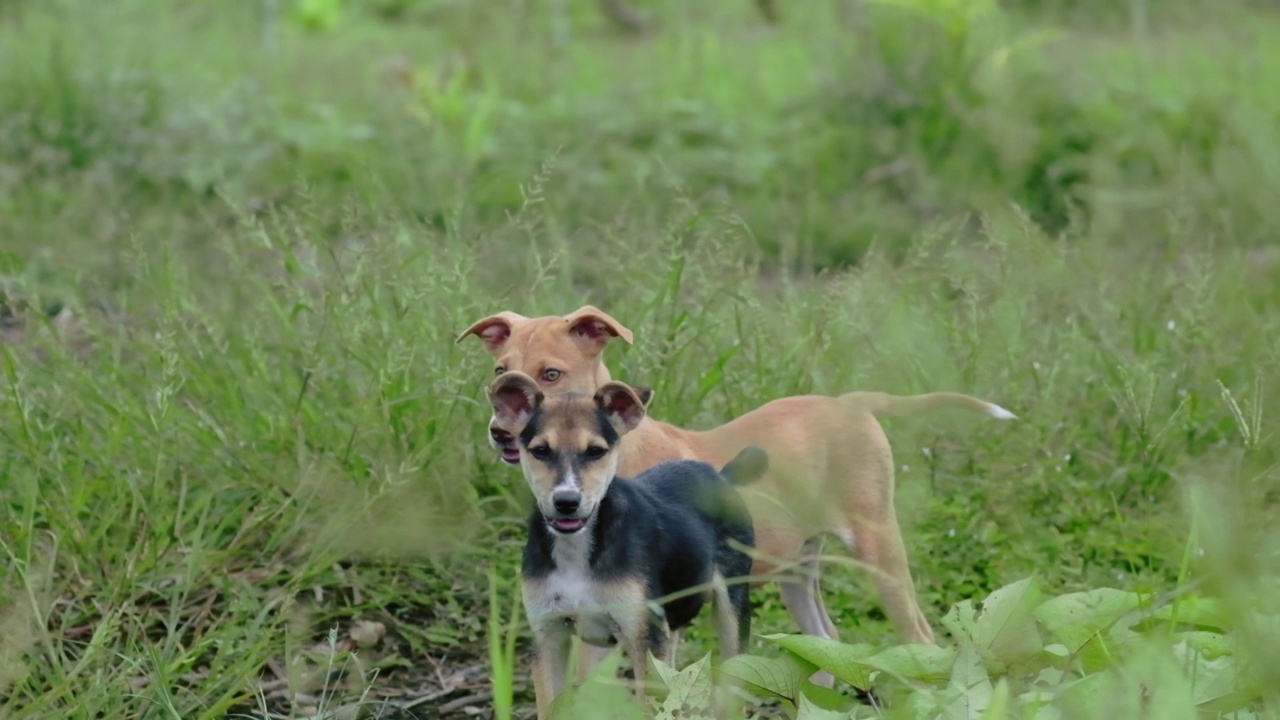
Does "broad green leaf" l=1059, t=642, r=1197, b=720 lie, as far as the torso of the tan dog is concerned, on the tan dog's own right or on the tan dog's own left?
on the tan dog's own left

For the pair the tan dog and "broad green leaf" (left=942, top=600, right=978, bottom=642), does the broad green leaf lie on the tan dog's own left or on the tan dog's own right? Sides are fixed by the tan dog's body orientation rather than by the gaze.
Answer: on the tan dog's own left

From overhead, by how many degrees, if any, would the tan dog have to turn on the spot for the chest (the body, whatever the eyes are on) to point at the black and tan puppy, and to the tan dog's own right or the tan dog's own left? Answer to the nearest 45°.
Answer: approximately 45° to the tan dog's own left

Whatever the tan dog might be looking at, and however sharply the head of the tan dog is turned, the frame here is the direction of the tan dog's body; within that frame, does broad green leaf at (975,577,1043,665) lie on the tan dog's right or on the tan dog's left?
on the tan dog's left

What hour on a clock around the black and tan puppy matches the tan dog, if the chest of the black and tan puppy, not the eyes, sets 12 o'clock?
The tan dog is roughly at 6 o'clock from the black and tan puppy.

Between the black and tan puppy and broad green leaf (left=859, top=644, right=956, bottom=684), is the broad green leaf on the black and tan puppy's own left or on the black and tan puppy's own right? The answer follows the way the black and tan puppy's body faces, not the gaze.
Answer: on the black and tan puppy's own left

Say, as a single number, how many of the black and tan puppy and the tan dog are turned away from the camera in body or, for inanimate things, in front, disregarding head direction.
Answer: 0

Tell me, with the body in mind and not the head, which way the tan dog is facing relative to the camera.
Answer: to the viewer's left

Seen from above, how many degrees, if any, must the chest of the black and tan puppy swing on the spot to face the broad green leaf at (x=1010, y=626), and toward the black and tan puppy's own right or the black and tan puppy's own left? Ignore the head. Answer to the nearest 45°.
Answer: approximately 135° to the black and tan puppy's own left

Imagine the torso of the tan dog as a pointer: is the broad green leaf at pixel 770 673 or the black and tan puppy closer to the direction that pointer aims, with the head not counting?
the black and tan puppy

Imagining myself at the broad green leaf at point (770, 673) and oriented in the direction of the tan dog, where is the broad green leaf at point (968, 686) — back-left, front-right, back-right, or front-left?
back-right

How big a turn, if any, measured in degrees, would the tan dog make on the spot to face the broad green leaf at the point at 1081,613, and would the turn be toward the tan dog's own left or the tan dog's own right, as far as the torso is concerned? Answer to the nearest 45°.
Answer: approximately 135° to the tan dog's own left

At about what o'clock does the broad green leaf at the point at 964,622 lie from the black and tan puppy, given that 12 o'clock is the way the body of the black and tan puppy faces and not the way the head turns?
The broad green leaf is roughly at 8 o'clock from the black and tan puppy.

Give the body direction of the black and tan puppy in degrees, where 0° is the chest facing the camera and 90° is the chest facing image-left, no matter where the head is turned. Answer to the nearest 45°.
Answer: approximately 45°

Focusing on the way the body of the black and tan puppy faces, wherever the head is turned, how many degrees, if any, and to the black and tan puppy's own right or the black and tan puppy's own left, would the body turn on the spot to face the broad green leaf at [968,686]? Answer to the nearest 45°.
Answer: approximately 90° to the black and tan puppy's own left
